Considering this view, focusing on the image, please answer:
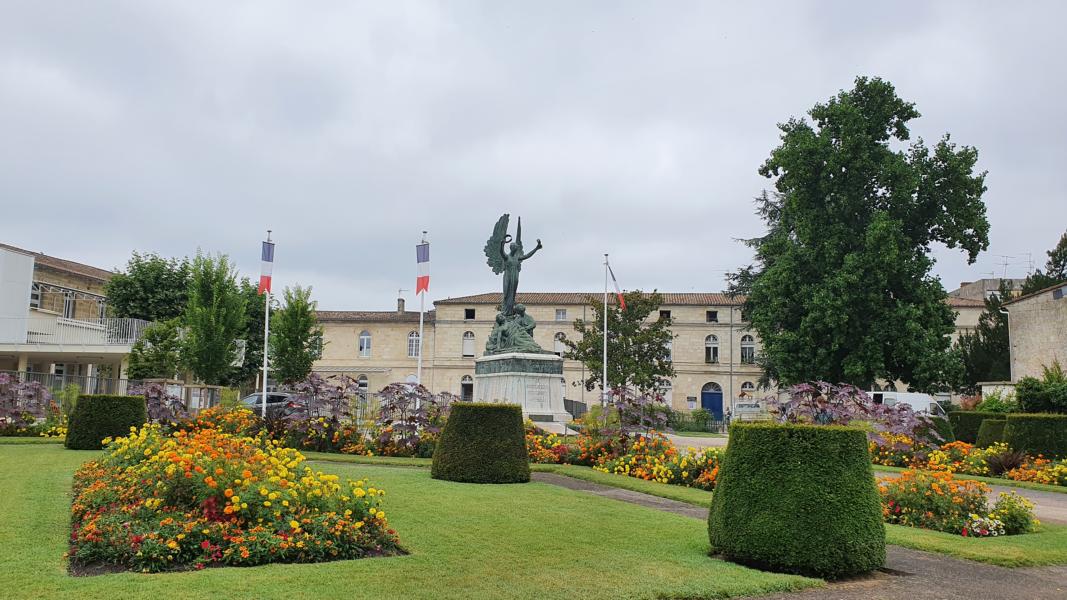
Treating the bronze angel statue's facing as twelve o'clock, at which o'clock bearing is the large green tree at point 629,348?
The large green tree is roughly at 8 o'clock from the bronze angel statue.

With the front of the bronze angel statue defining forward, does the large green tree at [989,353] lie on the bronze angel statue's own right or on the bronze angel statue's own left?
on the bronze angel statue's own left

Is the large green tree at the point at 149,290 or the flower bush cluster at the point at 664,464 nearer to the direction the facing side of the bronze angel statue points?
the flower bush cluster

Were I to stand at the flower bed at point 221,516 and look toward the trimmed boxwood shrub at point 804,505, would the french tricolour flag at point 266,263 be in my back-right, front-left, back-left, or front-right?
back-left

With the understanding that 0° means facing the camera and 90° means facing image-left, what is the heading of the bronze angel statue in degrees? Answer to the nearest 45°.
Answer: approximately 315°

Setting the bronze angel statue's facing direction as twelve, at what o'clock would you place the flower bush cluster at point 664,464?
The flower bush cluster is roughly at 1 o'clock from the bronze angel statue.

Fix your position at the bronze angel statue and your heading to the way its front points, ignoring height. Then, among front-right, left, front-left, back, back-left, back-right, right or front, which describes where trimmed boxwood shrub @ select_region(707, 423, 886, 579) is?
front-right

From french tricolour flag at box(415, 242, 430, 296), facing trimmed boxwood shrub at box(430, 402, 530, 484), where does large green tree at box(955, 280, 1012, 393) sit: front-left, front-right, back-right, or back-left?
back-left
